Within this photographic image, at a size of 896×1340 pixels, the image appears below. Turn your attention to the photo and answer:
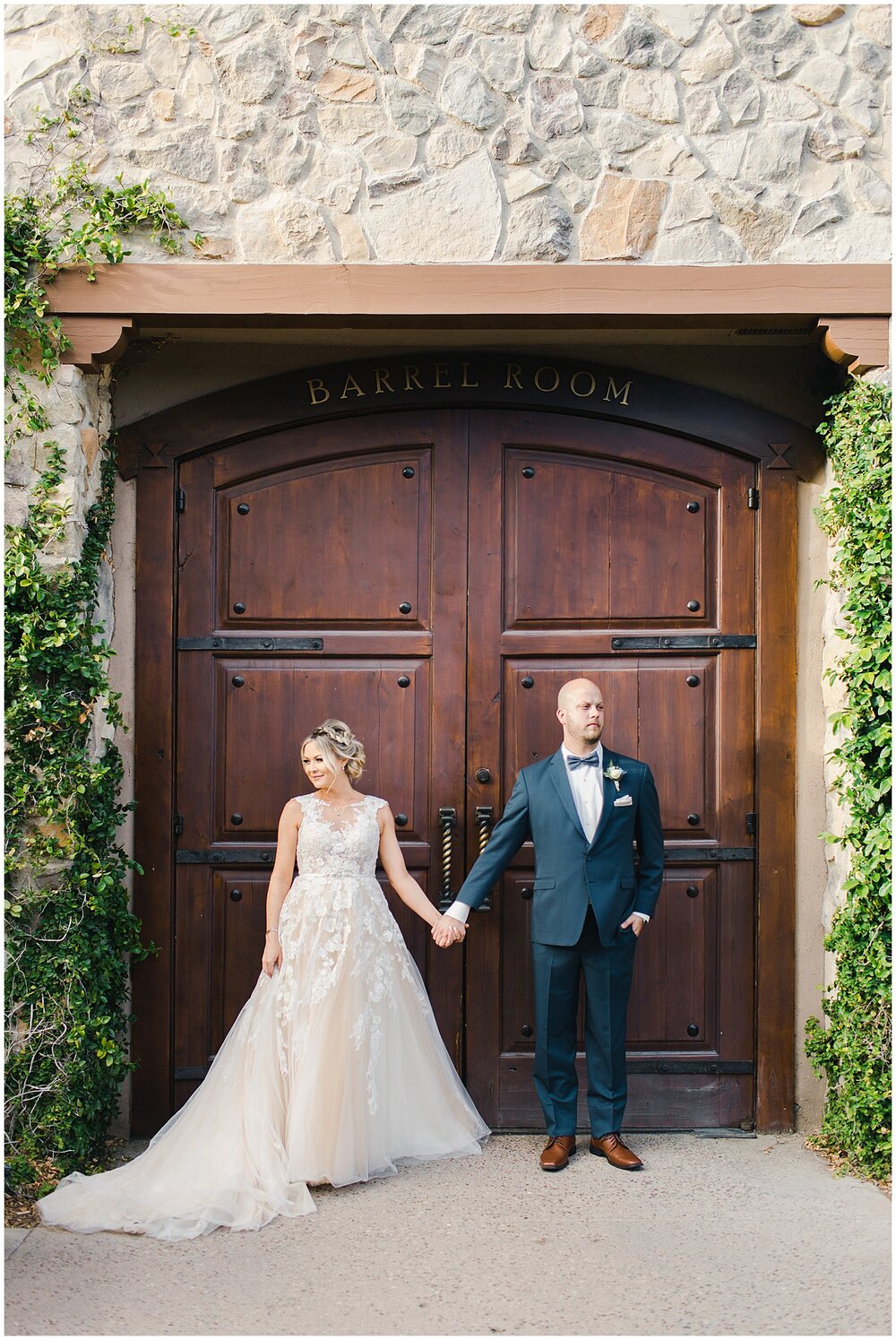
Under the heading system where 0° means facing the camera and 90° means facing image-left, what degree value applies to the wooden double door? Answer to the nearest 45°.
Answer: approximately 0°

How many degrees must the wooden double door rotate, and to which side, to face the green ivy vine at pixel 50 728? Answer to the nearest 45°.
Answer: approximately 45° to its right

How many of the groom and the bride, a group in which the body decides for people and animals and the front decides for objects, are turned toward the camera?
2

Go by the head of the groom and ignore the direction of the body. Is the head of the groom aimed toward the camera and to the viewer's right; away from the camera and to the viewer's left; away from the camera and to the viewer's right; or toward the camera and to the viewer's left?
toward the camera and to the viewer's right
